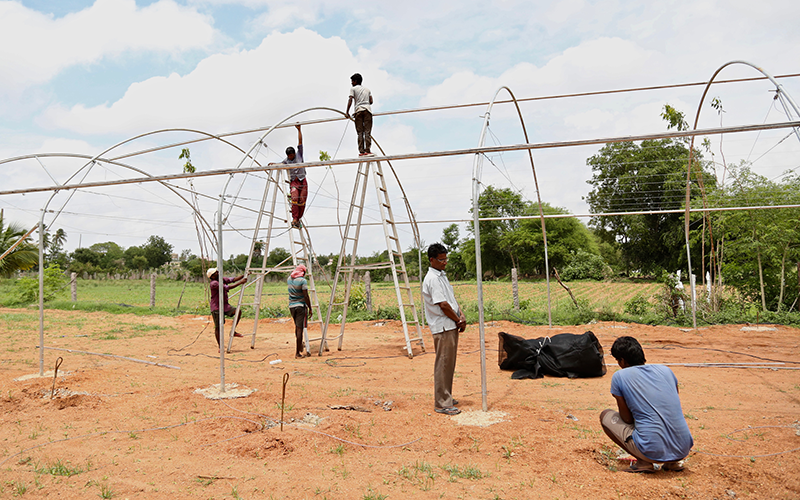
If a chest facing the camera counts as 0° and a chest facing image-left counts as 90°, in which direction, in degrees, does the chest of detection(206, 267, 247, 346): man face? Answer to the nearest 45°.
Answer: approximately 270°

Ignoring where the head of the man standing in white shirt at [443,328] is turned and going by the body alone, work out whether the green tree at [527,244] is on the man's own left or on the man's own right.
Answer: on the man's own left

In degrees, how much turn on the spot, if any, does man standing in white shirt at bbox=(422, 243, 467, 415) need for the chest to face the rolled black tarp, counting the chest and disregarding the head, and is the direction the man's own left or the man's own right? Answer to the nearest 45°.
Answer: approximately 45° to the man's own left

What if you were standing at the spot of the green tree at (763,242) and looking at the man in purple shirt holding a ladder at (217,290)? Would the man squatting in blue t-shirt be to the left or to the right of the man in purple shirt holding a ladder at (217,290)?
left

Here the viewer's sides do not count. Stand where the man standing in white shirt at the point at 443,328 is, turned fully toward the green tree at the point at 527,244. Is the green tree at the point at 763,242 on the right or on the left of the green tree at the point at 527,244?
right
